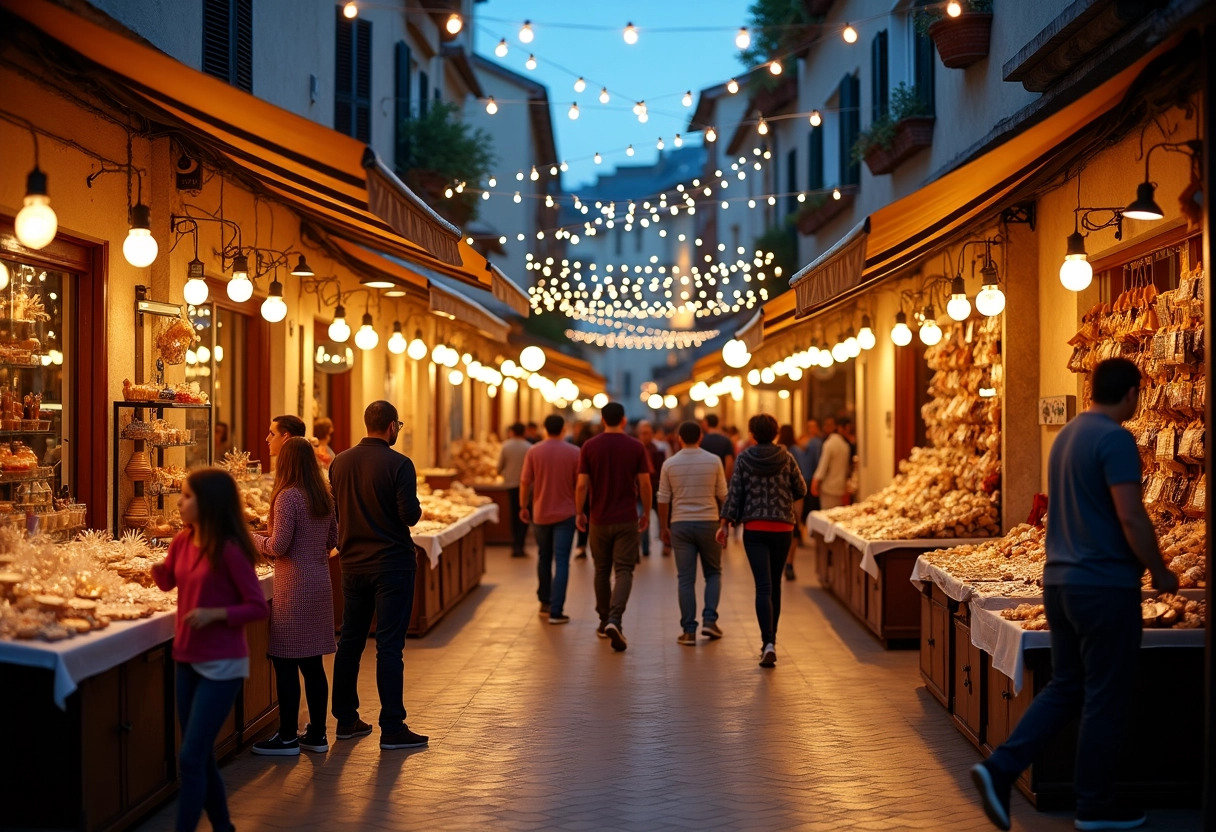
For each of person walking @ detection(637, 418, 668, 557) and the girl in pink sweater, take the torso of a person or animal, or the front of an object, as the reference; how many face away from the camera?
1

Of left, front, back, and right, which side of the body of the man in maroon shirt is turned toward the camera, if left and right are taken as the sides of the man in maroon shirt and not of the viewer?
back

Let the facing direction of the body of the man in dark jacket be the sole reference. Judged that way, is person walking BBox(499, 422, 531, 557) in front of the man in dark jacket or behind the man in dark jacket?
in front

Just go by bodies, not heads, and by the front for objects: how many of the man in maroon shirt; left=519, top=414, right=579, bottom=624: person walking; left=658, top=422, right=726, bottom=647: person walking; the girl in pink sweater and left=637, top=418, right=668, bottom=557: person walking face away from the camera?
4

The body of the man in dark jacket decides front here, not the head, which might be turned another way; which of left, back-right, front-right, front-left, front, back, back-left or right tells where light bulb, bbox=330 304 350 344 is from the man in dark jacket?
front-left

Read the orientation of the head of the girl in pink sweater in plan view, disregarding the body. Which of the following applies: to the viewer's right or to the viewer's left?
to the viewer's left

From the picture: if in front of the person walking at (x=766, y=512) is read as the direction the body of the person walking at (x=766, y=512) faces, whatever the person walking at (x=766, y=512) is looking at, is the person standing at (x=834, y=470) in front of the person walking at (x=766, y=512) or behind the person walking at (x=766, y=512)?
in front

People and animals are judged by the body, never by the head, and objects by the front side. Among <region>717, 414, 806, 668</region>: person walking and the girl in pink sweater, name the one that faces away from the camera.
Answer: the person walking

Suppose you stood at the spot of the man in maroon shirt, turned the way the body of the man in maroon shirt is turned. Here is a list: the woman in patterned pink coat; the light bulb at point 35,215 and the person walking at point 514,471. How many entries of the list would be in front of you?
1

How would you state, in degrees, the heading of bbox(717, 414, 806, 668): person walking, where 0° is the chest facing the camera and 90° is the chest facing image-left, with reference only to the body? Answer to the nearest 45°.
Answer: approximately 180°

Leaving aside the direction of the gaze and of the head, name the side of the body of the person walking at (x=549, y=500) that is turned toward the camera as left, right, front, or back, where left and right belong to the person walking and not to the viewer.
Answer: back

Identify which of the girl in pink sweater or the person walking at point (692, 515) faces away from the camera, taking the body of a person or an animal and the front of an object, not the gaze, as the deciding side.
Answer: the person walking

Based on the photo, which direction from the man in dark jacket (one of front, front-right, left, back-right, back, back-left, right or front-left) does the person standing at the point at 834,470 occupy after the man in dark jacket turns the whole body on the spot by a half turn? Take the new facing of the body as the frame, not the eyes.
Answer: back
